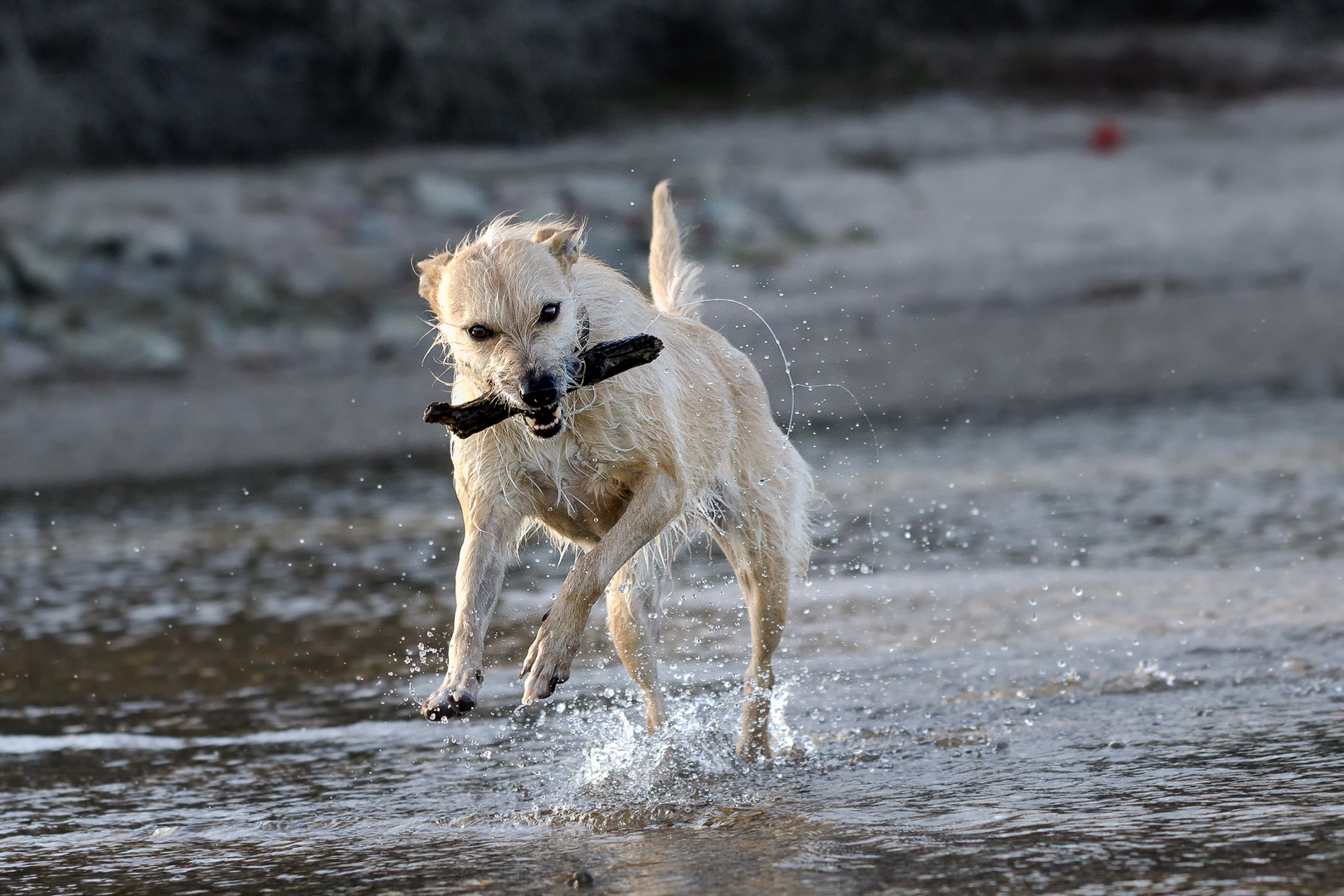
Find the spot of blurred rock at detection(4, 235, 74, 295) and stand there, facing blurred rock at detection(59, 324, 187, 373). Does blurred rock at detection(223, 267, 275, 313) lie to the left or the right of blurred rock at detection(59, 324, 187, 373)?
left

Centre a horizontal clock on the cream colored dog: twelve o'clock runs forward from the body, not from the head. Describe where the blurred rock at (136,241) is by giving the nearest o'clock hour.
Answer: The blurred rock is roughly at 4 o'clock from the cream colored dog.

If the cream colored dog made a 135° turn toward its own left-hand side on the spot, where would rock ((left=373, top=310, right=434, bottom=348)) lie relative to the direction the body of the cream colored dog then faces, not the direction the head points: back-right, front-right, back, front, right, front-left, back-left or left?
left

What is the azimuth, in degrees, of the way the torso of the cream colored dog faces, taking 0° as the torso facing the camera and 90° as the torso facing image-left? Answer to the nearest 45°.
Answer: approximately 45°

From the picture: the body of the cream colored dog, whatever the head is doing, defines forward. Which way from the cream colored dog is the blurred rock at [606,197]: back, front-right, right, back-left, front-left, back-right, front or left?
back-right

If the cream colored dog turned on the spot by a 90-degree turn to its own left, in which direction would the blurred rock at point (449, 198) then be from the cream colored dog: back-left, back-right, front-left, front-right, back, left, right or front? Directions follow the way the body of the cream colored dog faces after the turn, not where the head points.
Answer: back-left

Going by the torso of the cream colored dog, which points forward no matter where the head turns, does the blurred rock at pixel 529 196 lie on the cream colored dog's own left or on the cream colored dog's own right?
on the cream colored dog's own right

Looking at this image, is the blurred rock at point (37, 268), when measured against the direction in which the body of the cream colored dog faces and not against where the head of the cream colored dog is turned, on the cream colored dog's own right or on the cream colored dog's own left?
on the cream colored dog's own right
